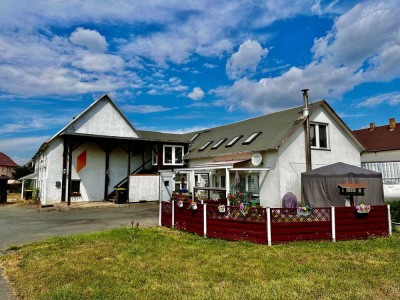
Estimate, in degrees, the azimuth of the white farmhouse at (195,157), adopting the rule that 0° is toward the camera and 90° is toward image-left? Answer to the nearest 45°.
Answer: approximately 0°

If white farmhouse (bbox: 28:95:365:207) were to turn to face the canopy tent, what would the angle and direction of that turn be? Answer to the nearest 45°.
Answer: approximately 45° to its left

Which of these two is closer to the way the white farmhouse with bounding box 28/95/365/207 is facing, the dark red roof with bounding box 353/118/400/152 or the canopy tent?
the canopy tent

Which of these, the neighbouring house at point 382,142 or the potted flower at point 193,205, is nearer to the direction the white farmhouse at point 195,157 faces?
the potted flower

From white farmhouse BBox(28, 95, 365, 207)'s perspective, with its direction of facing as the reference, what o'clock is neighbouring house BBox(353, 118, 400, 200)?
The neighbouring house is roughly at 8 o'clock from the white farmhouse.

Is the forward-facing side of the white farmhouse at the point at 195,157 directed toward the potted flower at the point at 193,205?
yes

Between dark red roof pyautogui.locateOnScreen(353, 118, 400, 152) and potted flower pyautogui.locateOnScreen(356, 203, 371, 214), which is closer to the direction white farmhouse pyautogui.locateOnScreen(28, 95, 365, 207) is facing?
the potted flower
